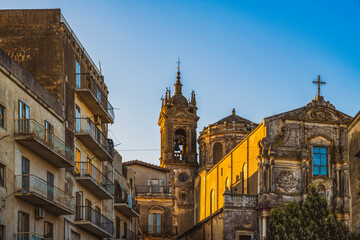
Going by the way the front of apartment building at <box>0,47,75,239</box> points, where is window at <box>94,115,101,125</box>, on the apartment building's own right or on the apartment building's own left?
on the apartment building's own left

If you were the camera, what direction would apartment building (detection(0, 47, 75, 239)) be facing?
facing the viewer and to the right of the viewer
